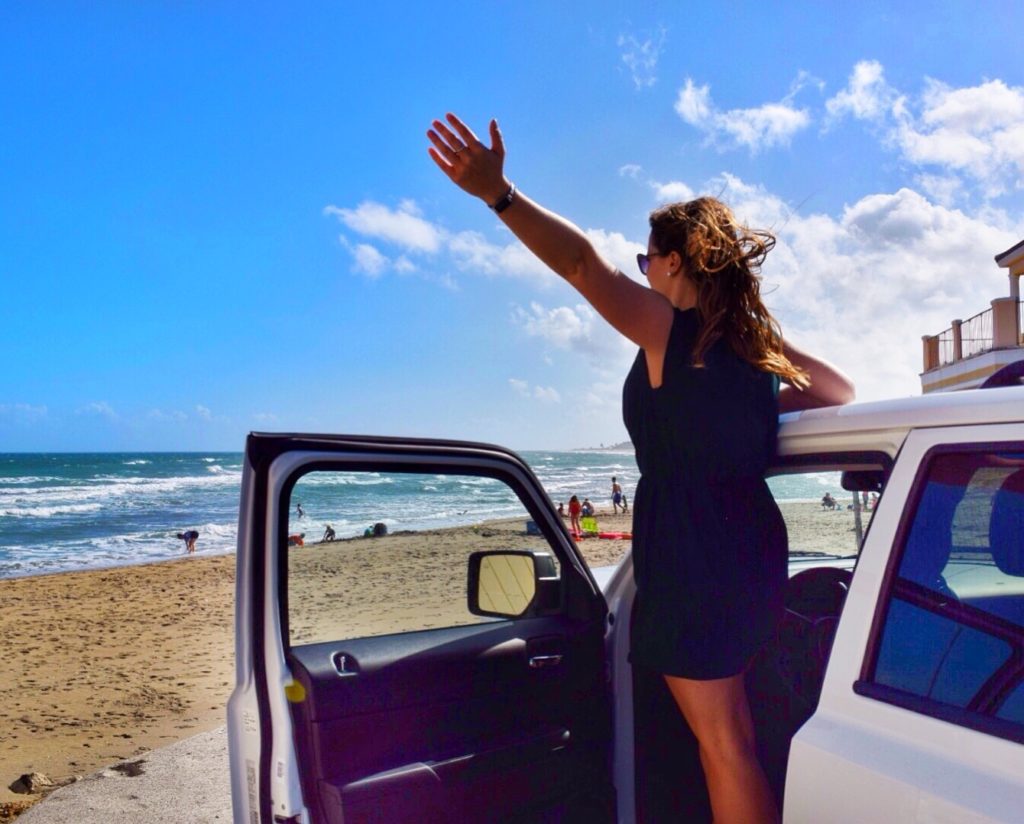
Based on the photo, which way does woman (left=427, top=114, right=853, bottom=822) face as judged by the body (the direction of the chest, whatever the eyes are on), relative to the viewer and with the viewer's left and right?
facing away from the viewer and to the left of the viewer

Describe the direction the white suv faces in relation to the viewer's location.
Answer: facing away from the viewer and to the left of the viewer

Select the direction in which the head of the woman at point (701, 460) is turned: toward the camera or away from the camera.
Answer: away from the camera

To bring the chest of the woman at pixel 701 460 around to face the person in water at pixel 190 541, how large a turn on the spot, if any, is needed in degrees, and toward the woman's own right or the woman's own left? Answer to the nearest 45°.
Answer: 0° — they already face them

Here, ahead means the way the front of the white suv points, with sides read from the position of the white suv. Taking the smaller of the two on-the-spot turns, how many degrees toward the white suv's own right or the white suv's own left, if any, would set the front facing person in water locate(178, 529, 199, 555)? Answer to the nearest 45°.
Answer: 0° — it already faces them
